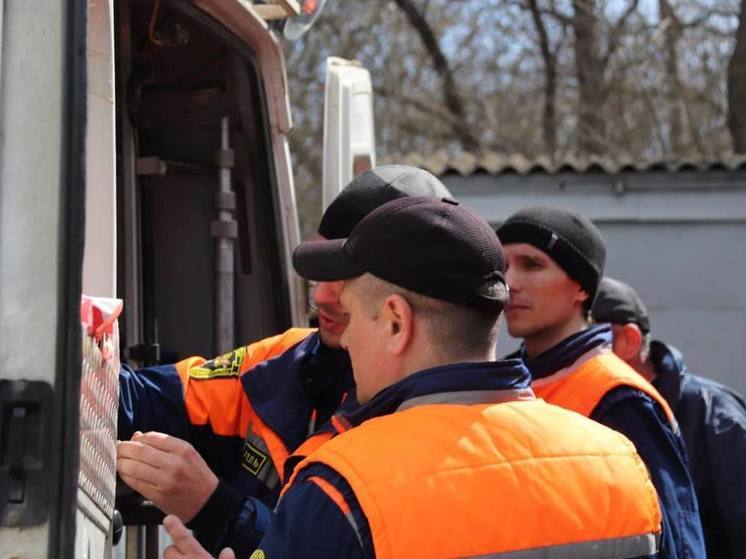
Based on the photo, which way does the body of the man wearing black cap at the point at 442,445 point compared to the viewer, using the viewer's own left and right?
facing away from the viewer and to the left of the viewer

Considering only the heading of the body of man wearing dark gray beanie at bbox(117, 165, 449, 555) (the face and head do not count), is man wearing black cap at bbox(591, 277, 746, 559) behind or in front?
behind

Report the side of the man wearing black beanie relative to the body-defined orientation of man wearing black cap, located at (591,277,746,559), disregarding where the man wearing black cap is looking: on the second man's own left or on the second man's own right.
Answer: on the second man's own left

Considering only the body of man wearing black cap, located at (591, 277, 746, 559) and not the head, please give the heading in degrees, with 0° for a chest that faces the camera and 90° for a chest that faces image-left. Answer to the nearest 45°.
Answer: approximately 135°

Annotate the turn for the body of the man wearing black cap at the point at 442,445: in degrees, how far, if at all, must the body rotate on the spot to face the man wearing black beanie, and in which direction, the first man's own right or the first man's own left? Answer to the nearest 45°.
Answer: approximately 45° to the first man's own right

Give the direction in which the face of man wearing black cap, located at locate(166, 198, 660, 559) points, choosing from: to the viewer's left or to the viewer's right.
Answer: to the viewer's left

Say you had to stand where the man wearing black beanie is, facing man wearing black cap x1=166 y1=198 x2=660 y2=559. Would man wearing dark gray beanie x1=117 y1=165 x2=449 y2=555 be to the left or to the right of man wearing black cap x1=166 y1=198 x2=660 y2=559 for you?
right
